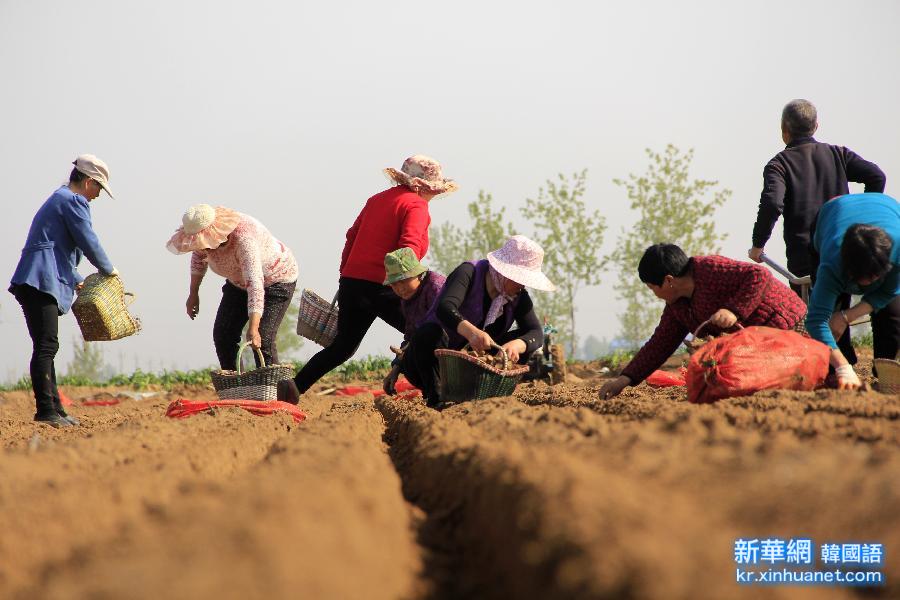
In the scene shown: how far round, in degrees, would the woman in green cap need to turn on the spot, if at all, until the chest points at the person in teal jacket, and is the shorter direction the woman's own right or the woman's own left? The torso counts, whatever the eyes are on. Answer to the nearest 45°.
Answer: approximately 90° to the woman's own left

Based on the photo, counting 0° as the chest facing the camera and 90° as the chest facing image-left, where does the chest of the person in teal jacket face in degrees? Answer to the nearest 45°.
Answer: approximately 0°

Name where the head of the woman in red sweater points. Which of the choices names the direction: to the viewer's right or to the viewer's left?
to the viewer's right

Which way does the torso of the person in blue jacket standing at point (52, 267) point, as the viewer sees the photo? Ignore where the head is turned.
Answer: to the viewer's right

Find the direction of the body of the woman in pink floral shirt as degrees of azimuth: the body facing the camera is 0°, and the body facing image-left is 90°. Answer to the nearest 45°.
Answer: approximately 45°

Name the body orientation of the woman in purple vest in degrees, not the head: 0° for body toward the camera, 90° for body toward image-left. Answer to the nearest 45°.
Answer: approximately 315°

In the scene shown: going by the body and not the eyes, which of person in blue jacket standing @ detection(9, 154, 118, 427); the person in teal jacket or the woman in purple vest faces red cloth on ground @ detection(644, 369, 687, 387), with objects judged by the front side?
the person in blue jacket standing

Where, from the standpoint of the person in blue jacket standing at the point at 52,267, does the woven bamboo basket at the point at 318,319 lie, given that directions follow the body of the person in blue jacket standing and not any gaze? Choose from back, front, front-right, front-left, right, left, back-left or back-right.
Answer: front

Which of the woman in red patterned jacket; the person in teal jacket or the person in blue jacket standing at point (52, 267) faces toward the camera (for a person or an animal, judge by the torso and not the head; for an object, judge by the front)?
the person in teal jacket

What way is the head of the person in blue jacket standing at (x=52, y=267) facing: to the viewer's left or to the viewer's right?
to the viewer's right

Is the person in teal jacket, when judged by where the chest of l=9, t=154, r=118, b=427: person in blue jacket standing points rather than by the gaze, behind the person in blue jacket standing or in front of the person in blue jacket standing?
in front

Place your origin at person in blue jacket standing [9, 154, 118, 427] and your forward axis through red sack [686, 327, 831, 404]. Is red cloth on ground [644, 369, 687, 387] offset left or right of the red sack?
left

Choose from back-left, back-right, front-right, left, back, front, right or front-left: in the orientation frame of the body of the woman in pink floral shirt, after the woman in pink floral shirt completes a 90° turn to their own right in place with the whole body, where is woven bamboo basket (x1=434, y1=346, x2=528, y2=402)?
back

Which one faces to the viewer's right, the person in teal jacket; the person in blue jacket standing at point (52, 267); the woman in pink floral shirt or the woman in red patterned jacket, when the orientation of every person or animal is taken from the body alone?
the person in blue jacket standing

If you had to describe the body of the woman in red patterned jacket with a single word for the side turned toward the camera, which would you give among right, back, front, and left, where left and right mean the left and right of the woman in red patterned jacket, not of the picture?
left
